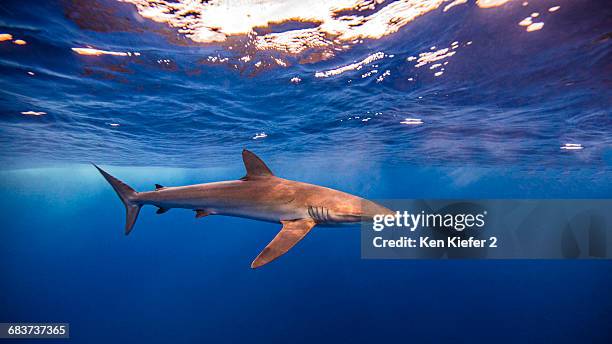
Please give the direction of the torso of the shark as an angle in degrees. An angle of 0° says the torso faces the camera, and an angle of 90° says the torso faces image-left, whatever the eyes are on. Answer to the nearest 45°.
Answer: approximately 270°
